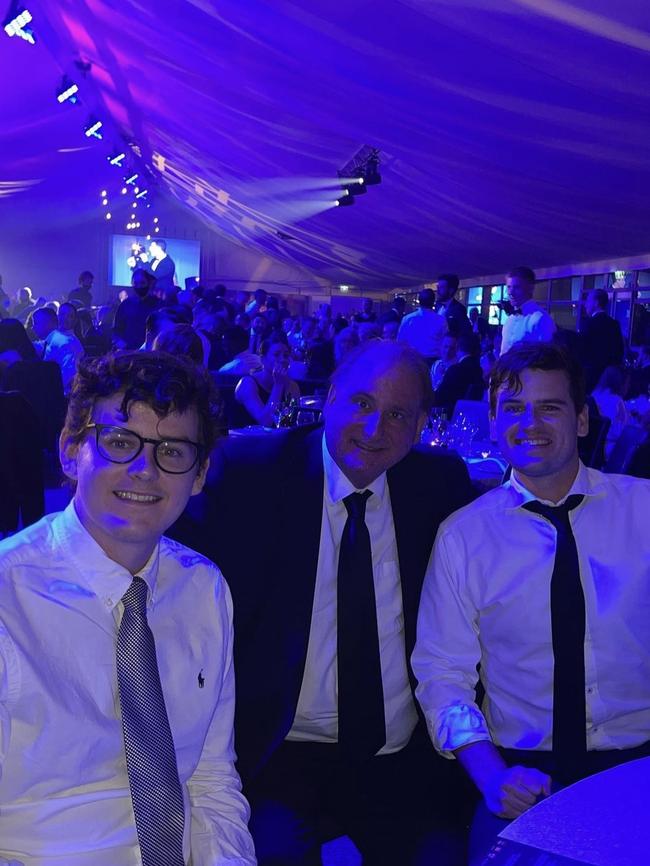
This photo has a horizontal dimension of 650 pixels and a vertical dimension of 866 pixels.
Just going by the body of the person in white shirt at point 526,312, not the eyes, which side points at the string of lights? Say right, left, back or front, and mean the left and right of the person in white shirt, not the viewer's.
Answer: right

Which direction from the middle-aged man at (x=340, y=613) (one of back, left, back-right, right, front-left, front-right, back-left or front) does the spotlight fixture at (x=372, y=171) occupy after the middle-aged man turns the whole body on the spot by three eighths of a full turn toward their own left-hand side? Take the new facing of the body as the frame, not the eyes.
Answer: front-left

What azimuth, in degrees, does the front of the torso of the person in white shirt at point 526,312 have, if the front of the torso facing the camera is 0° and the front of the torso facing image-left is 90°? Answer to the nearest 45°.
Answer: approximately 45°

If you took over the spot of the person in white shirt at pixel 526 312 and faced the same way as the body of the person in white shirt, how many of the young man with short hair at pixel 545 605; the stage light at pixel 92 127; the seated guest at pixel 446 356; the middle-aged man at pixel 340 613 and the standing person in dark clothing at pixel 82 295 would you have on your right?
3

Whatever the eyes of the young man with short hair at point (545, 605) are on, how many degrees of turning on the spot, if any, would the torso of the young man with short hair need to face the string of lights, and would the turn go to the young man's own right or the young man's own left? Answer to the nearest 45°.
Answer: approximately 135° to the young man's own right

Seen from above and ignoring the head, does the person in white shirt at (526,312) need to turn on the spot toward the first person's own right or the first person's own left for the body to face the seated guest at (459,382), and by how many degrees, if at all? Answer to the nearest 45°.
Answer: approximately 90° to the first person's own right
